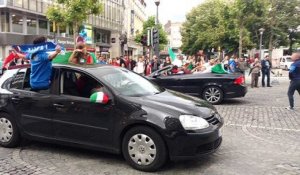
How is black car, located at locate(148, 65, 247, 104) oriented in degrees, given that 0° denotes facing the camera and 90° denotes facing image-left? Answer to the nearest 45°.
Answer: approximately 90°

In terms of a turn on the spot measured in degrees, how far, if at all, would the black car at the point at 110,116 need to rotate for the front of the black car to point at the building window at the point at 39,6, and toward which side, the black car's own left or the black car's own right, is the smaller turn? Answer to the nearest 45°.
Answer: approximately 135° to the black car's own left

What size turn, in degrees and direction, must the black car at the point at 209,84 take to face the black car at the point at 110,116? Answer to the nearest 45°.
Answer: approximately 90° to its left

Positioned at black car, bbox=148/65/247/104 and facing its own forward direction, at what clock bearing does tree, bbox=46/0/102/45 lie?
The tree is roughly at 2 o'clock from the black car.

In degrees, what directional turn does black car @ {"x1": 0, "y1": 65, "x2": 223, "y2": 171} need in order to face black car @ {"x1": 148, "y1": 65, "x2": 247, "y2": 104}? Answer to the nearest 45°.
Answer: approximately 90° to its left

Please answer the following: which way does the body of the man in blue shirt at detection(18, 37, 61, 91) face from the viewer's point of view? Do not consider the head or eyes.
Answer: away from the camera

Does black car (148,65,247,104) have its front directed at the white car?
no

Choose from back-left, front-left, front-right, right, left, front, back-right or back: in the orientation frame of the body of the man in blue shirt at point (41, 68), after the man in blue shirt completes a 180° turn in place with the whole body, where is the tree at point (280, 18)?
back-left

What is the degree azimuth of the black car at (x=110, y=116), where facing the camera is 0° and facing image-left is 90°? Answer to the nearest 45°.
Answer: approximately 315°

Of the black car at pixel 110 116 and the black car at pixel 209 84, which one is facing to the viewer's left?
the black car at pixel 209 84
